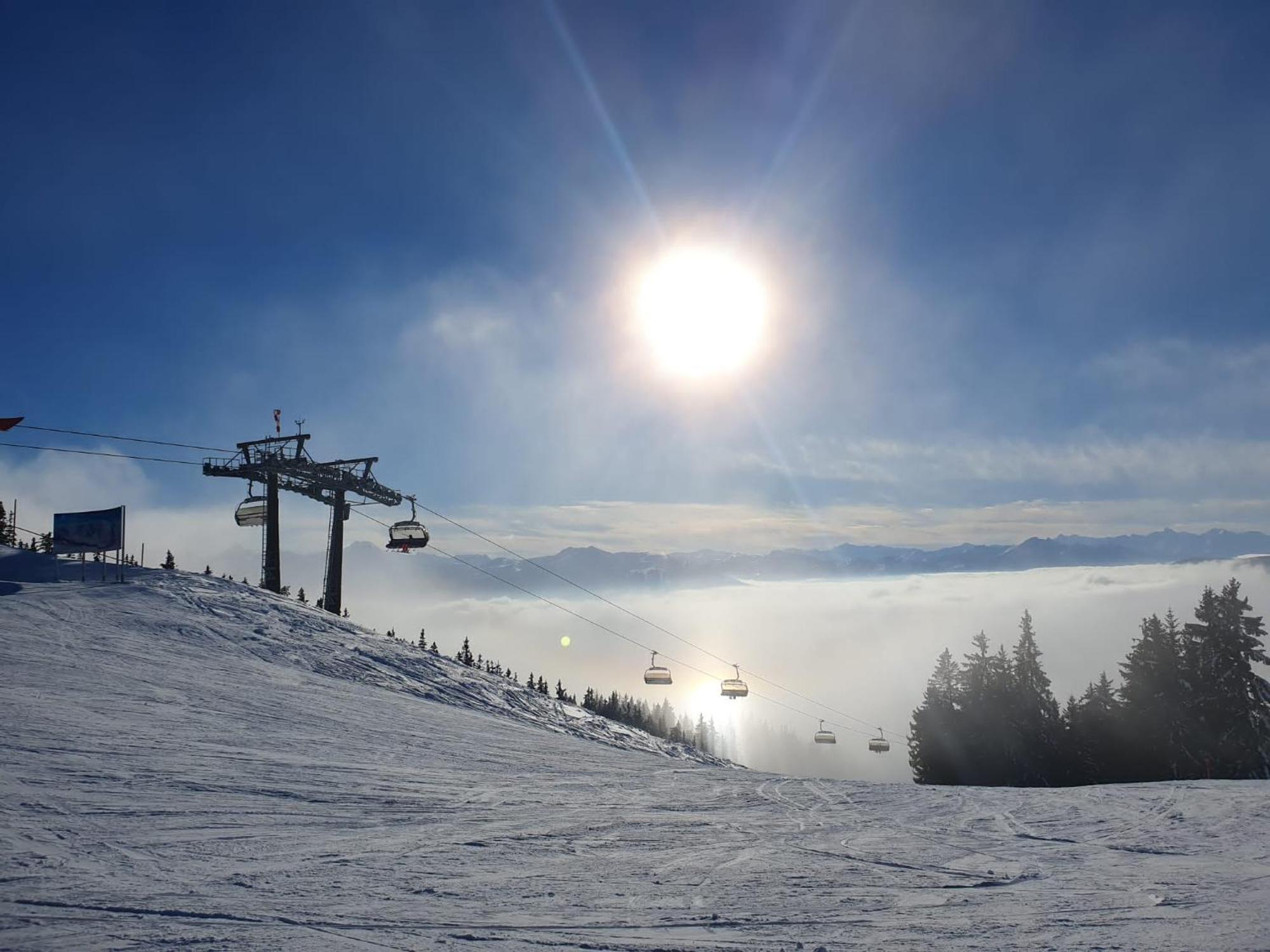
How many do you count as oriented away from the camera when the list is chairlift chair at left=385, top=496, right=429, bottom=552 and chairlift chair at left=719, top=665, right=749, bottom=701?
0

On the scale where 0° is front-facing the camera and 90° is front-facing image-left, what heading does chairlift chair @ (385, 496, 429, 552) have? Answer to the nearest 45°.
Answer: approximately 45°

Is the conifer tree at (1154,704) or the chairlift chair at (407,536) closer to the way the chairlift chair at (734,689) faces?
the chairlift chair

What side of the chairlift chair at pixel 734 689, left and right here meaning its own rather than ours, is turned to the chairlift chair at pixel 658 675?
front

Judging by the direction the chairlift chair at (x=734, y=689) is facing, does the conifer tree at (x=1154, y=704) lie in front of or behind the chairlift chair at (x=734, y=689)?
behind

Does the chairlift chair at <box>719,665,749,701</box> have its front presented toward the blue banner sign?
yes

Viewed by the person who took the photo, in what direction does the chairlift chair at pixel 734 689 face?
facing the viewer and to the left of the viewer
